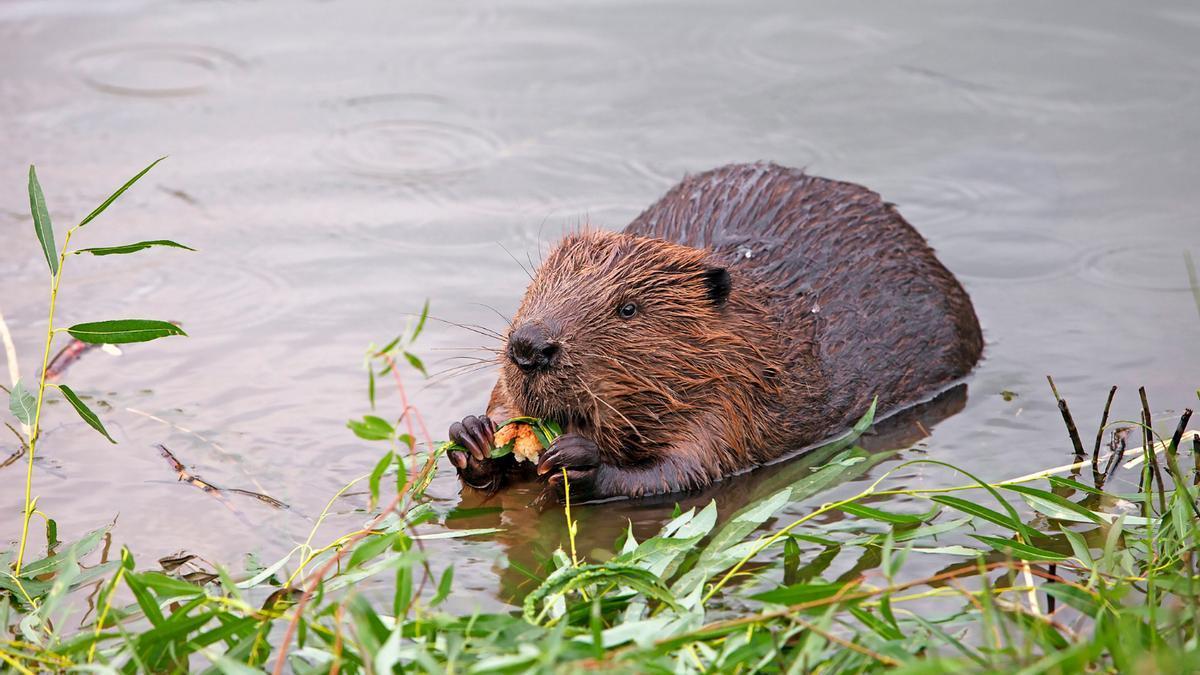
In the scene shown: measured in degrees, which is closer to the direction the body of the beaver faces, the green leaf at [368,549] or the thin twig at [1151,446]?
the green leaf

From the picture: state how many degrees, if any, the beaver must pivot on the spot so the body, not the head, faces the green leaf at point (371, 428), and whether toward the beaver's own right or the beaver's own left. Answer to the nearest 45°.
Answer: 0° — it already faces it

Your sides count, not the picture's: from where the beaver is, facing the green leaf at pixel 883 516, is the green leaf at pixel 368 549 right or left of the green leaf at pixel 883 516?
right

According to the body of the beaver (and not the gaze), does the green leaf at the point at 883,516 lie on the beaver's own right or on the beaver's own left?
on the beaver's own left

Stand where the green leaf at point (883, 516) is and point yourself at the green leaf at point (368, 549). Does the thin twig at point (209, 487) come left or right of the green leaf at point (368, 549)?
right

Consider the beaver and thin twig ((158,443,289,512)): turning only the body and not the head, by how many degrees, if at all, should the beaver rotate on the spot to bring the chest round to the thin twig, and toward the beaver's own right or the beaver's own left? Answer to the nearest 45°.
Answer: approximately 45° to the beaver's own right

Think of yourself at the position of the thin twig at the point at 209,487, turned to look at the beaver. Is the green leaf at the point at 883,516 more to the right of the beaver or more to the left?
right

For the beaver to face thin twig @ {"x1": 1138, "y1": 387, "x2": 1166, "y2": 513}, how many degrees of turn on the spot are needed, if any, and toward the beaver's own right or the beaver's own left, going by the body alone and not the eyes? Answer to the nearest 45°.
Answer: approximately 90° to the beaver's own left

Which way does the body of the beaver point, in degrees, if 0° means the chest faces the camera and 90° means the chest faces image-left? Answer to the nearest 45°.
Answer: approximately 45°

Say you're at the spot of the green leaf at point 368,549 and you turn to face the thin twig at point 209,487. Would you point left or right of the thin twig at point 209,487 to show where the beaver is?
right
